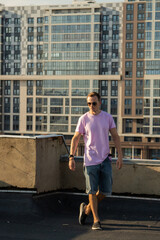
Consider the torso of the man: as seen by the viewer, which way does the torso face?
toward the camera

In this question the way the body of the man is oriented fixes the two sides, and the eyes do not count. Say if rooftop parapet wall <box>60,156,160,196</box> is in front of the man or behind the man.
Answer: behind
